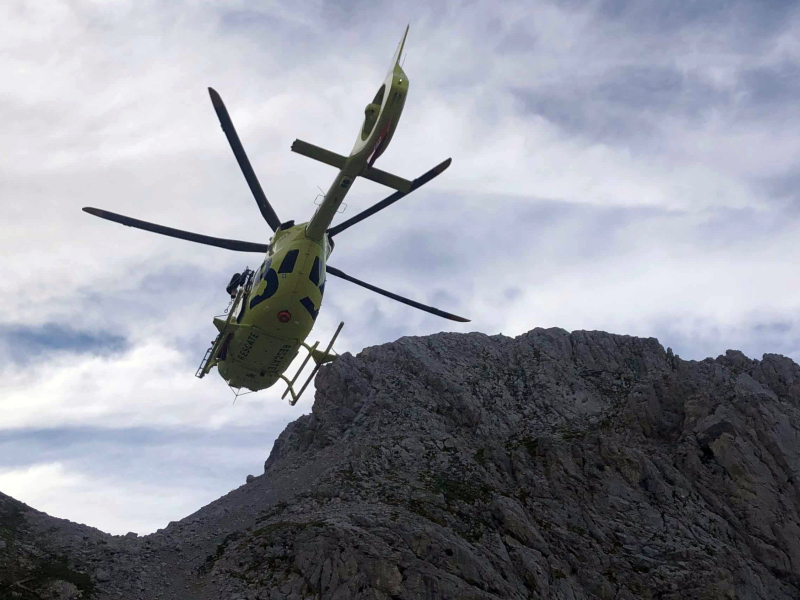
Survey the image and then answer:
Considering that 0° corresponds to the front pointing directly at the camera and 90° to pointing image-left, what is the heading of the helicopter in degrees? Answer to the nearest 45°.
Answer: approximately 135°
